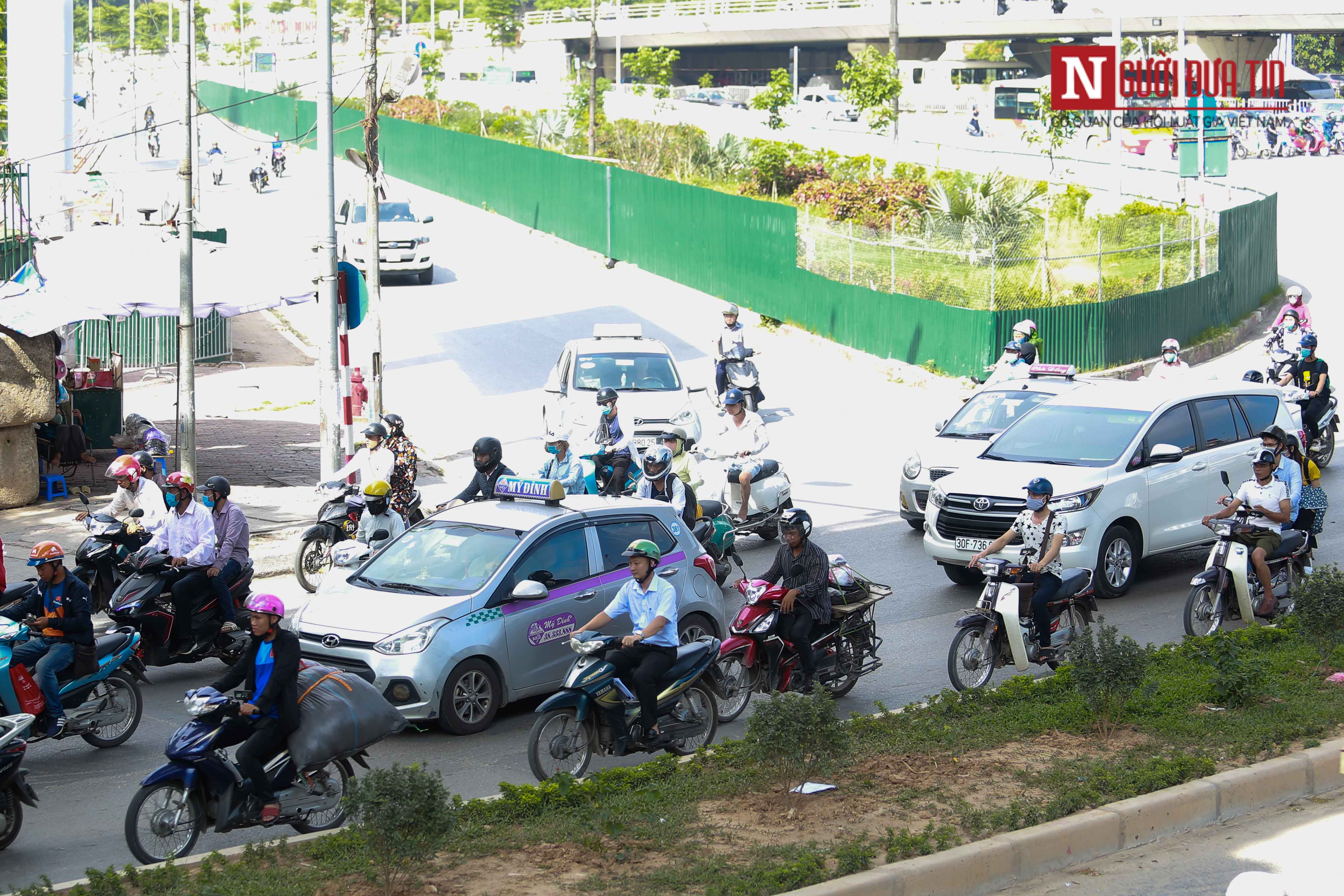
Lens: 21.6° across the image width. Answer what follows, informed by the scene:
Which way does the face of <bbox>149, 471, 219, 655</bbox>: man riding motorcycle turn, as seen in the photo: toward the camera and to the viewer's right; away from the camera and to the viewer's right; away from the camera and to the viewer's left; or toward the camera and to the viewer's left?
toward the camera and to the viewer's left

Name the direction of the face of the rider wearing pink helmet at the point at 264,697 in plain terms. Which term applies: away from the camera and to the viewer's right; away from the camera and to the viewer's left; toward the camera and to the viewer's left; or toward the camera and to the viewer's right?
toward the camera and to the viewer's left

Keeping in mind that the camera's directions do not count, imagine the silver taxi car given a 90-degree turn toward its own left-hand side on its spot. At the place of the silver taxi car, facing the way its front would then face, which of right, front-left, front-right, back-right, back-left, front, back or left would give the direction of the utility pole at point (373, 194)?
back-left

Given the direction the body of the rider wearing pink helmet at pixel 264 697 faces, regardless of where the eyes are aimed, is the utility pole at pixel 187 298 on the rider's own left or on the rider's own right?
on the rider's own right

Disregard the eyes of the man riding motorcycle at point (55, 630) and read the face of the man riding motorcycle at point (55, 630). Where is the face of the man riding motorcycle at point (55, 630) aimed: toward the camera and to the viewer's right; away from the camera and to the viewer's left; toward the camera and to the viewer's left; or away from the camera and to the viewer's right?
toward the camera and to the viewer's left

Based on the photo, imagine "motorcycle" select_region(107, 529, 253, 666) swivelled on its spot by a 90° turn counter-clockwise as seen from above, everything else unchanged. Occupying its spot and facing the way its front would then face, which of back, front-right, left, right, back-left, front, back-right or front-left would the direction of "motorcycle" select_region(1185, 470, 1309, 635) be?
front-left

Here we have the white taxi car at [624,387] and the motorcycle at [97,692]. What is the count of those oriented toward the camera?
1

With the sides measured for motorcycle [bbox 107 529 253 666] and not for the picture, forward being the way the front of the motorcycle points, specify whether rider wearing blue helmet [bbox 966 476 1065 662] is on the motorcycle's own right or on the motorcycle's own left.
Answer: on the motorcycle's own left

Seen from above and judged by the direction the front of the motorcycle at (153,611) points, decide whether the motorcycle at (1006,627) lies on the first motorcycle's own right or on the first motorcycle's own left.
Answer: on the first motorcycle's own left

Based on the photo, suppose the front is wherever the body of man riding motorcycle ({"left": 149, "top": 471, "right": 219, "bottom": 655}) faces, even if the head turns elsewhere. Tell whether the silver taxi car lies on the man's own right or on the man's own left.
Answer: on the man's own left

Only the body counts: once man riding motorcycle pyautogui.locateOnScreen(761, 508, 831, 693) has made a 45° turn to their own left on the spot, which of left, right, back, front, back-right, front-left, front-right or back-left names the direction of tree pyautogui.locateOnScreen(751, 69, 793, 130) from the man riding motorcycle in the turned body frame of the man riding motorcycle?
back
